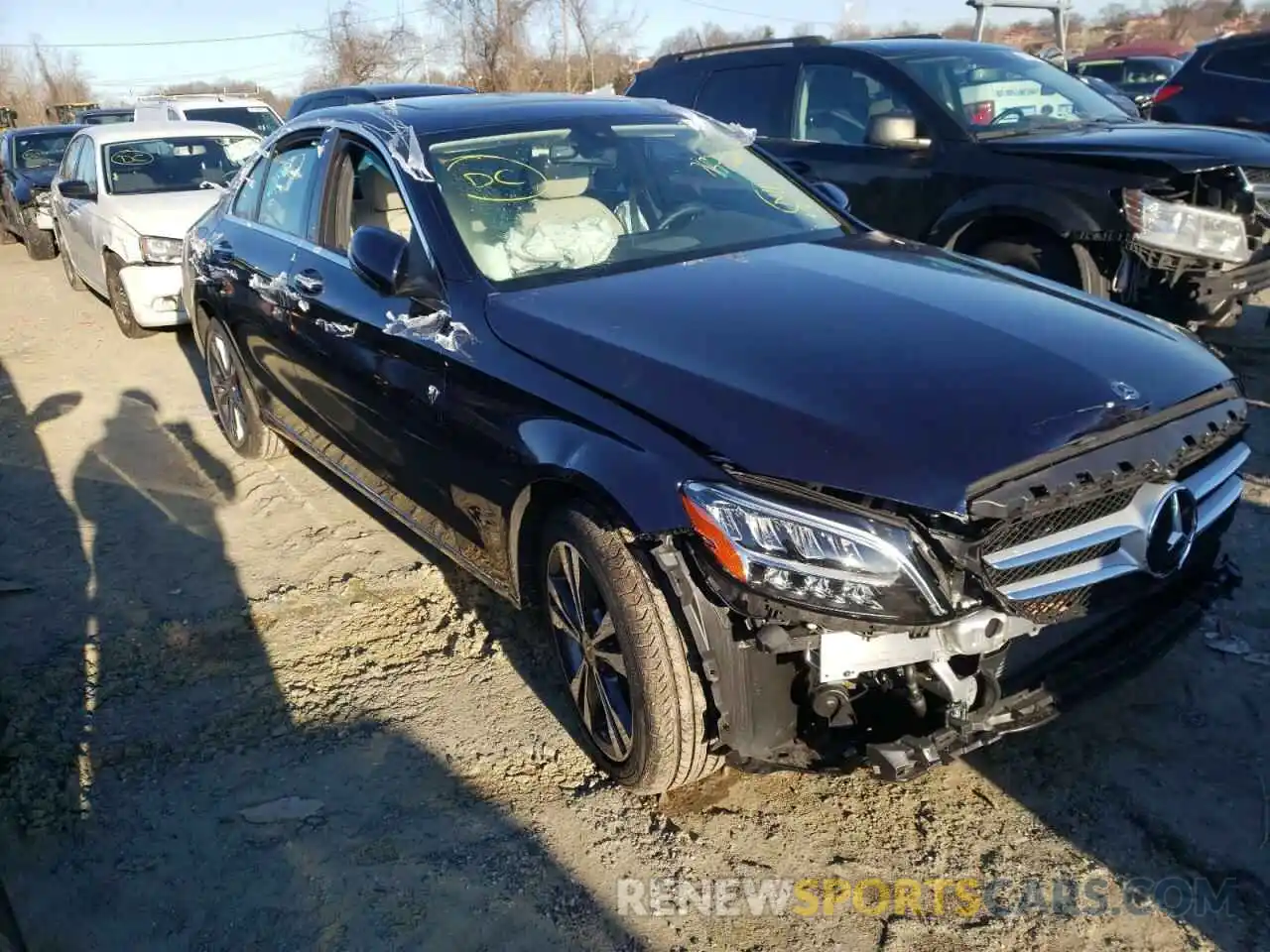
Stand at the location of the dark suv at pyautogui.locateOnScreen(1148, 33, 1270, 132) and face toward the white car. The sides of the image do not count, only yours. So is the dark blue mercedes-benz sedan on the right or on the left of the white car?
left

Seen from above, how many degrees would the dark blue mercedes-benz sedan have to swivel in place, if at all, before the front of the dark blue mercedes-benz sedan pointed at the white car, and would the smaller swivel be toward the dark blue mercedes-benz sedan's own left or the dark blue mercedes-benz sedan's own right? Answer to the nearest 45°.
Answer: approximately 180°

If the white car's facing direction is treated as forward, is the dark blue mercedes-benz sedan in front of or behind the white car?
in front

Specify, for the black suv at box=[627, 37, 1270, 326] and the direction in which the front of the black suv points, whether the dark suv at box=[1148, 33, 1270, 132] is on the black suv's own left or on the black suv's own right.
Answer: on the black suv's own left

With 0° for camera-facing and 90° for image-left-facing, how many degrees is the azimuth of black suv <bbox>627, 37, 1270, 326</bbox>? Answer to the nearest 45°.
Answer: approximately 315°

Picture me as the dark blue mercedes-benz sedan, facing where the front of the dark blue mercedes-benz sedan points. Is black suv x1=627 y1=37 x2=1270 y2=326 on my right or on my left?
on my left

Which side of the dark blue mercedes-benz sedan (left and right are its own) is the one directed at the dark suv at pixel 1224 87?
left

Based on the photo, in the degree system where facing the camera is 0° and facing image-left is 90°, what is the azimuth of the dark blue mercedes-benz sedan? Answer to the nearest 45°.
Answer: approximately 315°

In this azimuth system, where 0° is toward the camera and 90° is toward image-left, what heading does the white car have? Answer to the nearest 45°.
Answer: approximately 315°
